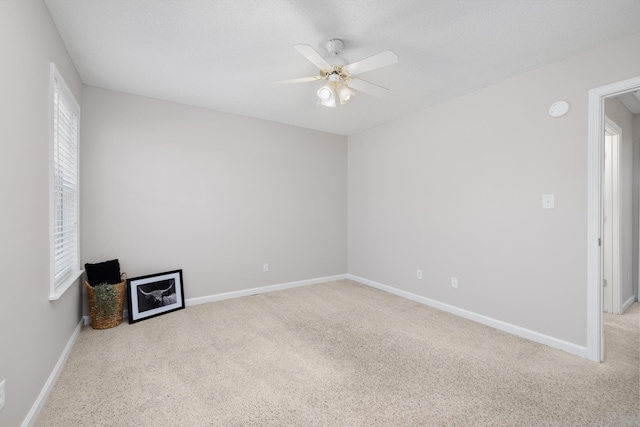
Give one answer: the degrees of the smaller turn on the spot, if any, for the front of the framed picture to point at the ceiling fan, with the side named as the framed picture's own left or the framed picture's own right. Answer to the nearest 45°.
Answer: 0° — it already faces it

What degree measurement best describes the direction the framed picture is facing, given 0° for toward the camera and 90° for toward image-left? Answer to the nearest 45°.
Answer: approximately 315°

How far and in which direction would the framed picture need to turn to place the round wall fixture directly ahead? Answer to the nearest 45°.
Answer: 0° — it already faces it
